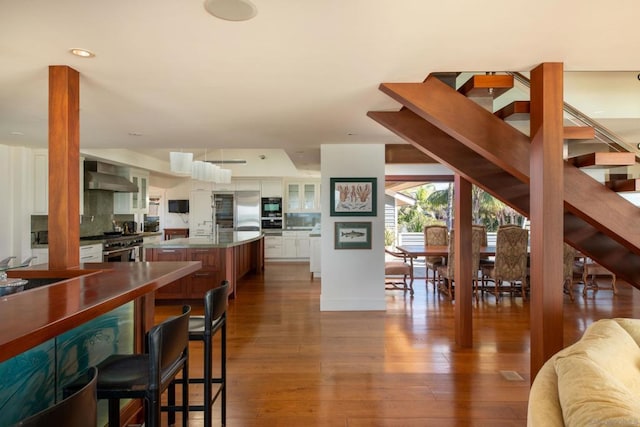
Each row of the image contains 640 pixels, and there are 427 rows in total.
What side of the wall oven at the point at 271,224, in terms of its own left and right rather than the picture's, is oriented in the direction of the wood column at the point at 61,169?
front

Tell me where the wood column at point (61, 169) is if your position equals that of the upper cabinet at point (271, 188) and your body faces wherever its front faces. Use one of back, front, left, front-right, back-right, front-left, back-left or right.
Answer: front

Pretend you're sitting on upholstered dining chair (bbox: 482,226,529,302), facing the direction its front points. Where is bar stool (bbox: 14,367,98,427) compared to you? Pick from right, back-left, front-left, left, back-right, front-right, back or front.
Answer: back-left

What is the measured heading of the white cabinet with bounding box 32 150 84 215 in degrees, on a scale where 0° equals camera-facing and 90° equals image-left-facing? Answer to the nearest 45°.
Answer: approximately 315°

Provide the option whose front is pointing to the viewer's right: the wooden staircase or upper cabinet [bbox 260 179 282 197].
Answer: the wooden staircase

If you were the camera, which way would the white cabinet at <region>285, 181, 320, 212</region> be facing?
facing the viewer

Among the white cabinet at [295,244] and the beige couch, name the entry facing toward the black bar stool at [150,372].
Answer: the white cabinet

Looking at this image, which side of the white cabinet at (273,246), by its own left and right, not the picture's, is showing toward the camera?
front

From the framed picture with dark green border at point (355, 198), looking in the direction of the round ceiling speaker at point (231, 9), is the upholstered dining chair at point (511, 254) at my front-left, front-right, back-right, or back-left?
back-left

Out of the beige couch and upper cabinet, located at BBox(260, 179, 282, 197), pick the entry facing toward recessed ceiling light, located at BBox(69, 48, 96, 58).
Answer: the upper cabinet

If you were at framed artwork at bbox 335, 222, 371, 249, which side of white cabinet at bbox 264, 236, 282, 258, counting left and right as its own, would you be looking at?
front

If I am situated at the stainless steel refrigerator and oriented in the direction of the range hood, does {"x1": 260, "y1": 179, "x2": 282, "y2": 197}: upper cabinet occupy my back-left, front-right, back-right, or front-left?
back-left

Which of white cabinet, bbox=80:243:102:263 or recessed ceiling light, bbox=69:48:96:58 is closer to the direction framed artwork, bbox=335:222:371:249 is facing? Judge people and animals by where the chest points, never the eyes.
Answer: the recessed ceiling light

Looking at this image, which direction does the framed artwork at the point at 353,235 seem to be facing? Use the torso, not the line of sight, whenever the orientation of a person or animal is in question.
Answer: toward the camera

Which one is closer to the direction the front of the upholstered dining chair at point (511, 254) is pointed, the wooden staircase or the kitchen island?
the kitchen island
